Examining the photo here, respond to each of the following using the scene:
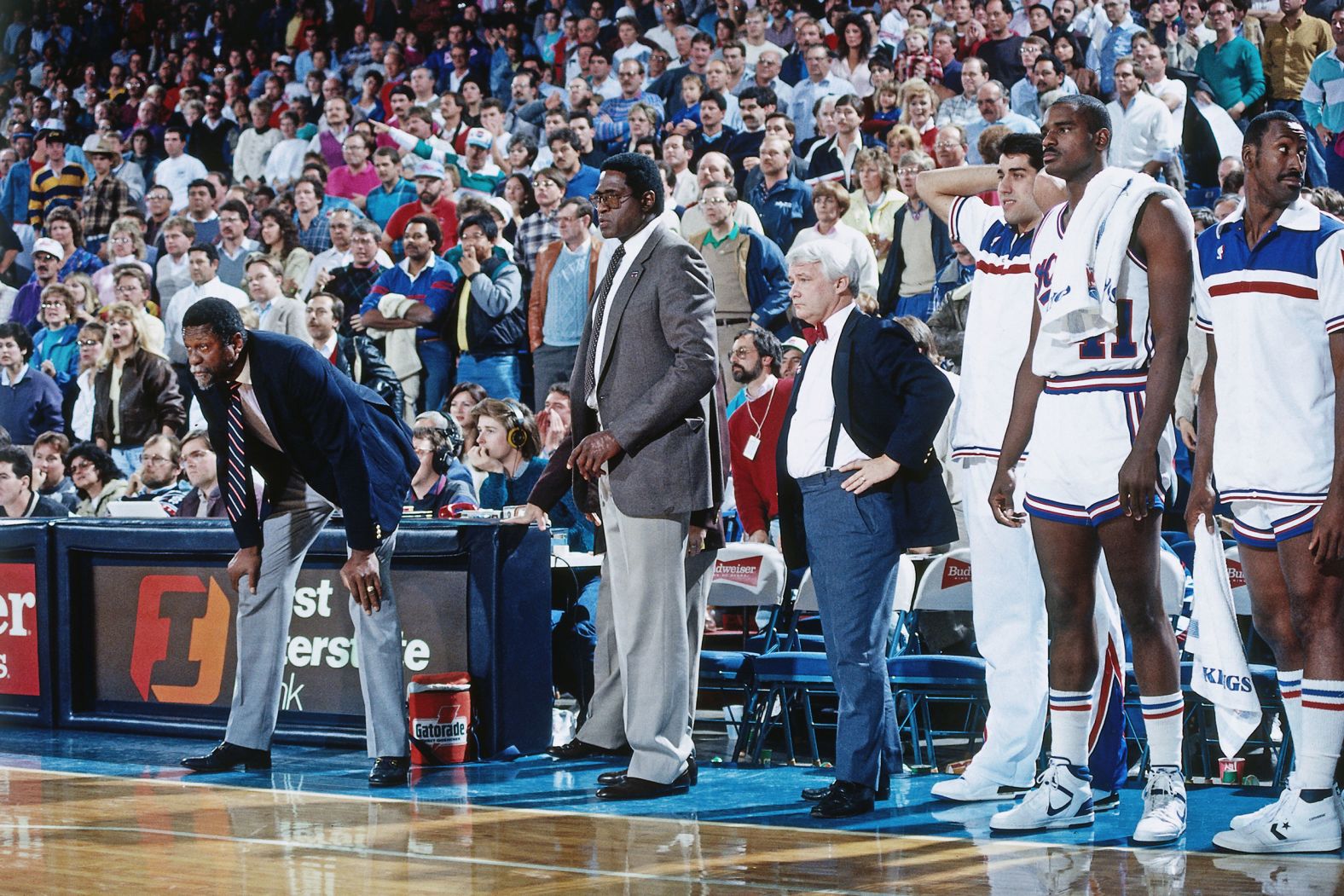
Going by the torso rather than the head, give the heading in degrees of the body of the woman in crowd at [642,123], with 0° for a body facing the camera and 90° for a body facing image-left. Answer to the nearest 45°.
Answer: approximately 45°

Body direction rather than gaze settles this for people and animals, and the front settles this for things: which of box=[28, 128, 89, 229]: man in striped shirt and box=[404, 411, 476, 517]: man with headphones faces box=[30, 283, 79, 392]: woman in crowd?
the man in striped shirt

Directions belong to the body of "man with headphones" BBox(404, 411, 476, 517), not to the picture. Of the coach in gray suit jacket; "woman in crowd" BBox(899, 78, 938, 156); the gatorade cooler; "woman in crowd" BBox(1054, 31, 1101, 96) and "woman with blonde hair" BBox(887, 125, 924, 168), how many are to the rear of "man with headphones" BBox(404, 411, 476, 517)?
3

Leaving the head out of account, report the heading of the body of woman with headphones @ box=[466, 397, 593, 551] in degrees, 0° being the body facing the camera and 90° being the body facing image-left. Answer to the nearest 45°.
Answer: approximately 45°

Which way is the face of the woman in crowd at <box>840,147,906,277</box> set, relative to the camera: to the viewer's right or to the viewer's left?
to the viewer's left

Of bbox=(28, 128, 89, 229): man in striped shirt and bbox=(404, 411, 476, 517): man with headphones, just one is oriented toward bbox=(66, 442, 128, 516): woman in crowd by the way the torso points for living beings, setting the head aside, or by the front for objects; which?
the man in striped shirt

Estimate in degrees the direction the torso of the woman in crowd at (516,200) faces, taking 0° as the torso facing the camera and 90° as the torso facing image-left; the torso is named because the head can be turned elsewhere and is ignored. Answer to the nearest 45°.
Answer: approximately 45°

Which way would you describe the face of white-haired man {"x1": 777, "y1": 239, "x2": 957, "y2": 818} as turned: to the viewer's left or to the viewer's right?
to the viewer's left

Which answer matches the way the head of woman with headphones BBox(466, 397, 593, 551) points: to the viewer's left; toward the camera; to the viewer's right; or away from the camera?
to the viewer's left

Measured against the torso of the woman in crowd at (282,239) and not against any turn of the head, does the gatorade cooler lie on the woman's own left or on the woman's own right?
on the woman's own left
